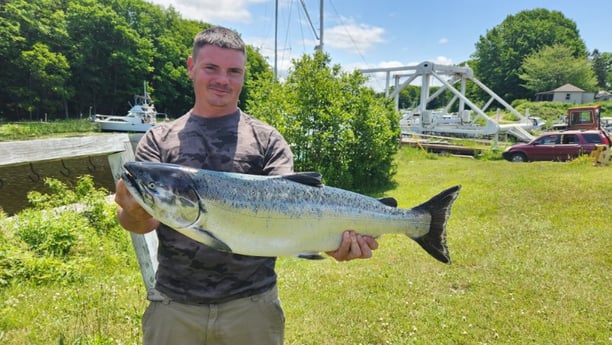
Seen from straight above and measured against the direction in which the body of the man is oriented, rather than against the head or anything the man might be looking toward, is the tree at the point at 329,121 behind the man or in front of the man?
behind

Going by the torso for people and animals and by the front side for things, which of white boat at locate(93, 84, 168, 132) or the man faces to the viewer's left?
the white boat

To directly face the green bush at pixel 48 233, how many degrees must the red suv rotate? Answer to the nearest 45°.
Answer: approximately 90° to its left

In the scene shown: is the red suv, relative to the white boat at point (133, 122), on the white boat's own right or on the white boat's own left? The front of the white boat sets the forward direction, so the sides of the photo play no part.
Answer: on the white boat's own left

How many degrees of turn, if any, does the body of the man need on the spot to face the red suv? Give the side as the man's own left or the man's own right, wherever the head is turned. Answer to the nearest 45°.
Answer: approximately 135° to the man's own left

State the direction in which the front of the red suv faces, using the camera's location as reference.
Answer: facing to the left of the viewer

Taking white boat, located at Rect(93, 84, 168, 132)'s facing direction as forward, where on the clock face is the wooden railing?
The wooden railing is roughly at 9 o'clock from the white boat.

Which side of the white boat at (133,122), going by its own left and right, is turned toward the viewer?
left
